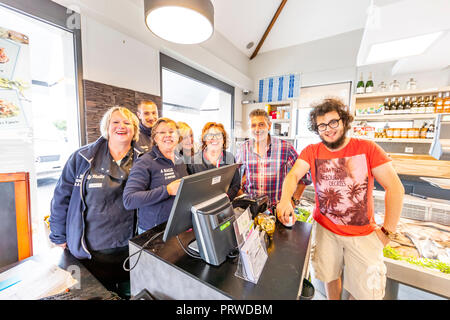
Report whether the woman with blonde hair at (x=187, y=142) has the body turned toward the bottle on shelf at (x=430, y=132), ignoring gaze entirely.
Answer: no

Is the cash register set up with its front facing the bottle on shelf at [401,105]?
no

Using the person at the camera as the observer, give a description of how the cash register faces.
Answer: facing away from the viewer and to the left of the viewer

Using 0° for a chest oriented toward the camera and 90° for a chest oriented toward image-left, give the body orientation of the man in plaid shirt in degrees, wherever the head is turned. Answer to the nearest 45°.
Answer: approximately 0°

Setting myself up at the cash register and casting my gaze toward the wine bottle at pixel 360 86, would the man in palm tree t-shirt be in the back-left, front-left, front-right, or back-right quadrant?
front-right

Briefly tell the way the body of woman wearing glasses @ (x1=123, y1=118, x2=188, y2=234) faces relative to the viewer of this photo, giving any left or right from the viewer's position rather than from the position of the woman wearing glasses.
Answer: facing the viewer and to the right of the viewer

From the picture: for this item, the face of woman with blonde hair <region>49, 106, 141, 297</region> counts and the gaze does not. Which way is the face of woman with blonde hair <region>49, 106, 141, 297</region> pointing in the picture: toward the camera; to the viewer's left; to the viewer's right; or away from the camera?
toward the camera

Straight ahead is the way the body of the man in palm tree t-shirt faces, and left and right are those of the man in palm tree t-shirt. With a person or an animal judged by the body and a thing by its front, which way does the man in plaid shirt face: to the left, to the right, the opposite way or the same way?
the same way

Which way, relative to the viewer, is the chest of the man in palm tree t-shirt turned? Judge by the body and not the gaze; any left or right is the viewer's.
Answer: facing the viewer

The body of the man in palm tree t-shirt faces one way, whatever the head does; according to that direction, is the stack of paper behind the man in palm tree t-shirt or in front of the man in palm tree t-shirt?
in front

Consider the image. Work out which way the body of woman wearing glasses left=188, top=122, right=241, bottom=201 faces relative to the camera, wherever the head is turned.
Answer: toward the camera

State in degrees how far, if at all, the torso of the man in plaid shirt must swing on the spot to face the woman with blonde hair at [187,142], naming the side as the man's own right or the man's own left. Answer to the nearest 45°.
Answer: approximately 90° to the man's own right

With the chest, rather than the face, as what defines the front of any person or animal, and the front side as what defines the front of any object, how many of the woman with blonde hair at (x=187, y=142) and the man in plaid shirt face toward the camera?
2

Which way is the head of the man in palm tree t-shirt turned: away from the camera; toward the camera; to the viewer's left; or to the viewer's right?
toward the camera

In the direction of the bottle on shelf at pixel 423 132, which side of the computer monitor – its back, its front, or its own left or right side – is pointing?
right

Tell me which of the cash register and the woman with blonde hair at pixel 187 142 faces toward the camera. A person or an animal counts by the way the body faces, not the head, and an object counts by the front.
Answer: the woman with blonde hair
